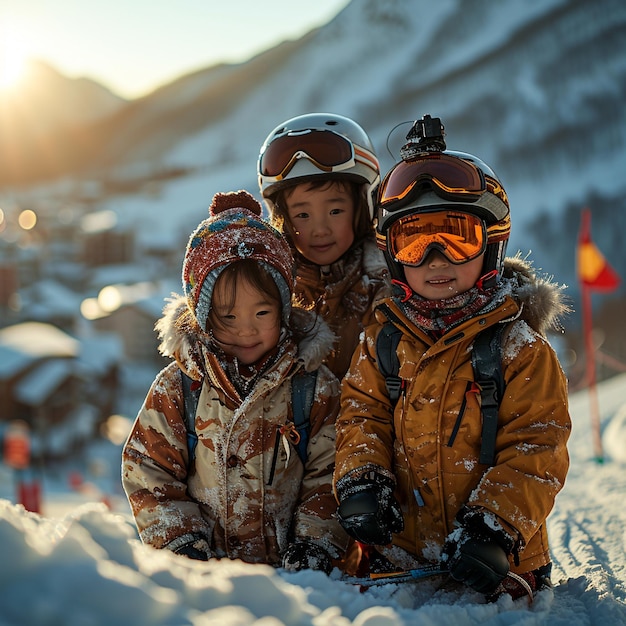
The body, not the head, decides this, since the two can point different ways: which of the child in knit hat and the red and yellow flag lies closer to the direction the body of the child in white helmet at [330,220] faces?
the child in knit hat

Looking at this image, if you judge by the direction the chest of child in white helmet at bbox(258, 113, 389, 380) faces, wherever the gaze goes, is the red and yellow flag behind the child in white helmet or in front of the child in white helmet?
behind

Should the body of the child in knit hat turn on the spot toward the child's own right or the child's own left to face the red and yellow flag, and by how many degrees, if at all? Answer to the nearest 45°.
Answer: approximately 135° to the child's own left

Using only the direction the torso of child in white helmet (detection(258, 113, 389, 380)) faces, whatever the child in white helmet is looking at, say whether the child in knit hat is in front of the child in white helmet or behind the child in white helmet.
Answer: in front

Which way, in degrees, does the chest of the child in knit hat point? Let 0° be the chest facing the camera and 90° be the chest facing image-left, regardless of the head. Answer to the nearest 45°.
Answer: approximately 0°

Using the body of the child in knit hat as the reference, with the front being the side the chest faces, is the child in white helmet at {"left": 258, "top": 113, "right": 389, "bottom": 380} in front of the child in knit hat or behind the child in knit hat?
behind

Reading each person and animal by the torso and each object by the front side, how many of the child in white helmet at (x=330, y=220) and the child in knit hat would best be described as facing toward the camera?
2
